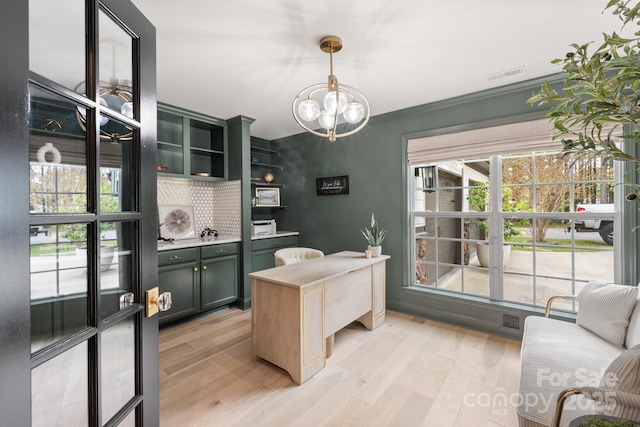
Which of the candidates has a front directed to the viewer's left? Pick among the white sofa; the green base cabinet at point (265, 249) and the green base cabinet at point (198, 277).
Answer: the white sofa

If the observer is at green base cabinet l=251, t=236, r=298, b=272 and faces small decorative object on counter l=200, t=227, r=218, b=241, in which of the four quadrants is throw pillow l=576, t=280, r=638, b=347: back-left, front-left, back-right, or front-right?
back-left

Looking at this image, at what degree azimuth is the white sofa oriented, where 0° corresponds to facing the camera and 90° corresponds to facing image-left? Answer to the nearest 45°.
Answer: approximately 90°

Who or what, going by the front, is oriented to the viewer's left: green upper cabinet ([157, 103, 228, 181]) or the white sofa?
the white sofa

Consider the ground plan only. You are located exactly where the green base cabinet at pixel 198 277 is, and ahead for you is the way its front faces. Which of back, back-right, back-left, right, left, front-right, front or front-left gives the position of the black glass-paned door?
front-right

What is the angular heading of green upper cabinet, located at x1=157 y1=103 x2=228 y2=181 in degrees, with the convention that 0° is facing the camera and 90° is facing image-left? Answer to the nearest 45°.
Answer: approximately 315°
